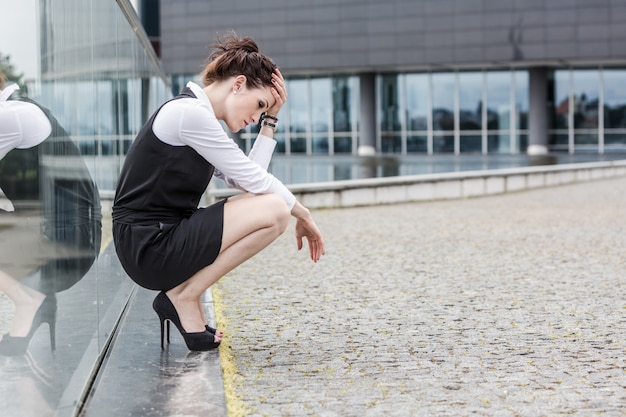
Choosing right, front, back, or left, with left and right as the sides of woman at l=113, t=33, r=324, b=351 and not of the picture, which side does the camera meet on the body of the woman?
right

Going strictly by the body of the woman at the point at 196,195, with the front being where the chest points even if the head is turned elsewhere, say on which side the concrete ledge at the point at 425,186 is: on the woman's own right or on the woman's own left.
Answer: on the woman's own left

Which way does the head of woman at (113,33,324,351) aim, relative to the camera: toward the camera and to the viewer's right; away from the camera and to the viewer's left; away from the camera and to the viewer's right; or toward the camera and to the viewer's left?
toward the camera and to the viewer's right

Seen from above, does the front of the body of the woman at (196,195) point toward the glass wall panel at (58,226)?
no
